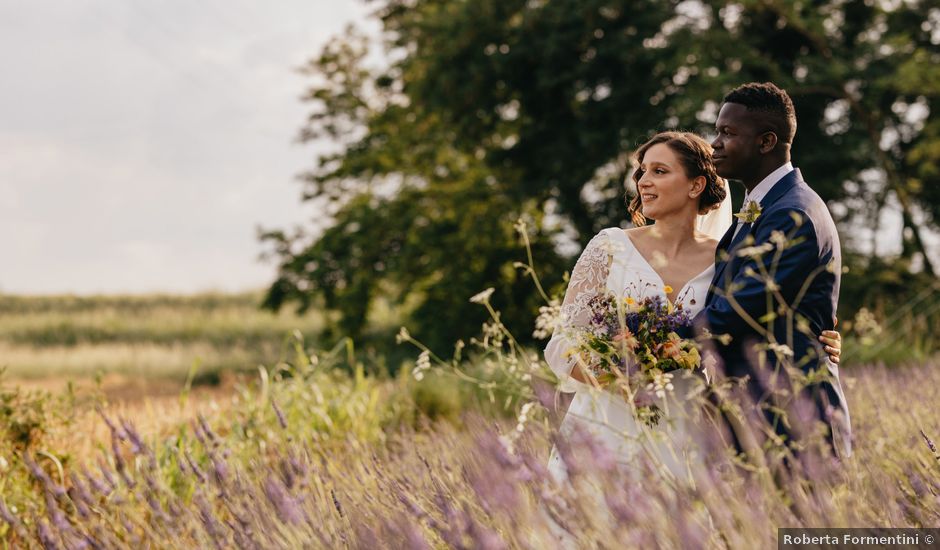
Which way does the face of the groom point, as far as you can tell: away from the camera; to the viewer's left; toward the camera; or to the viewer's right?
to the viewer's left

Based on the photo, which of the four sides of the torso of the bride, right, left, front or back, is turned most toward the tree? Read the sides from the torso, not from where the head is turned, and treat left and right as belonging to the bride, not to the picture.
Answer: back

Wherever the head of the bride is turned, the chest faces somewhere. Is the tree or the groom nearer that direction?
the groom

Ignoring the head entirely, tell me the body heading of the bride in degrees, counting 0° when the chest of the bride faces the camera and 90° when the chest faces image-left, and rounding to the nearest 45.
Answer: approximately 0°
